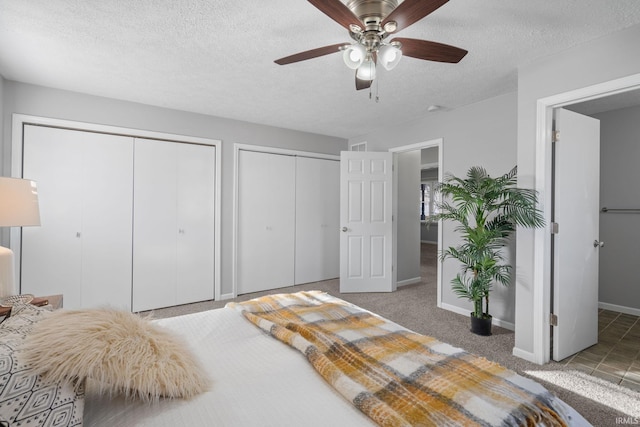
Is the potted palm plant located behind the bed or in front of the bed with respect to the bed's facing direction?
in front

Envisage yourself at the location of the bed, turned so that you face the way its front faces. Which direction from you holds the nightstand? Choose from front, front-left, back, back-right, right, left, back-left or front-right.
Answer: left

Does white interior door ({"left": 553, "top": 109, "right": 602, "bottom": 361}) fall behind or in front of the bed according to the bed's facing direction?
in front

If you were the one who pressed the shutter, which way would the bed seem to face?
facing away from the viewer and to the right of the viewer

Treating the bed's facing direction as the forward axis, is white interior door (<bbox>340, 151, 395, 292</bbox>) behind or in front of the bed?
in front
